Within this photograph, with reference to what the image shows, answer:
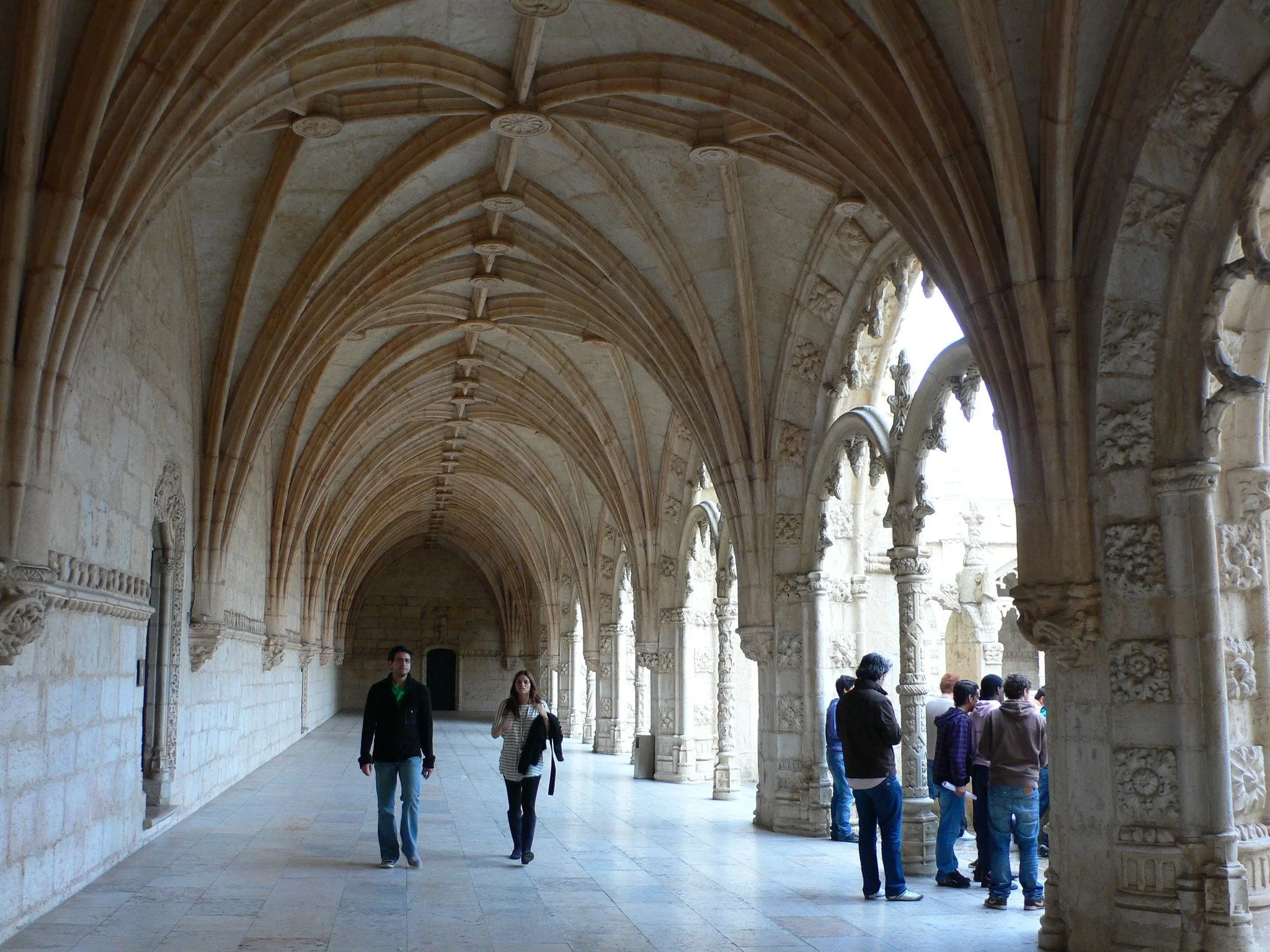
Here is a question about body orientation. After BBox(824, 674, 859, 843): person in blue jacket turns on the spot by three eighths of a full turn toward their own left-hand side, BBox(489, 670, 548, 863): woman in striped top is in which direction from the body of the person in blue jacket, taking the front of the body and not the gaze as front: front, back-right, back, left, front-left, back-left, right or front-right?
left

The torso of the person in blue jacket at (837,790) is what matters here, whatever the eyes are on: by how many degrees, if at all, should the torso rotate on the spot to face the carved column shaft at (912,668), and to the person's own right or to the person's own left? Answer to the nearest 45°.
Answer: approximately 45° to the person's own right

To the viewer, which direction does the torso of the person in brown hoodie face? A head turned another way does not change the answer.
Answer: away from the camera

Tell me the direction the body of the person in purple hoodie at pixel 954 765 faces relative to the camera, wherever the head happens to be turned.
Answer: to the viewer's right

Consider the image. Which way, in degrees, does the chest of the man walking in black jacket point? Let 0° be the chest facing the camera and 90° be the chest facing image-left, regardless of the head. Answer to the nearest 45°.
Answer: approximately 0°

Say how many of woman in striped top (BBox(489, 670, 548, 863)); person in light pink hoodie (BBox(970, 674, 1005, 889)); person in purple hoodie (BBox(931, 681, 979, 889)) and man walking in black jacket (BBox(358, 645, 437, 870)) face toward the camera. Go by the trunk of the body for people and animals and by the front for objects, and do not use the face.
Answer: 2

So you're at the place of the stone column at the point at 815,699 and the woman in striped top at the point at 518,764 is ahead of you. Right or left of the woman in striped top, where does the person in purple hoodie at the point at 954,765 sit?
left

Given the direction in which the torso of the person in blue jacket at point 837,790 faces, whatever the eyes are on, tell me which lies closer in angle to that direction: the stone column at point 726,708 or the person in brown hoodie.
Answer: the person in brown hoodie

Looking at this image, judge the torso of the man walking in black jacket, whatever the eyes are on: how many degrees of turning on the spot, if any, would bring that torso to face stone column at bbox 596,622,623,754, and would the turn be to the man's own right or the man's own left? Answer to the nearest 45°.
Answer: approximately 180°

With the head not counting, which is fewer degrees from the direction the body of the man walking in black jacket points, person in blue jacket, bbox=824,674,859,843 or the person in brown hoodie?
the person in brown hoodie
